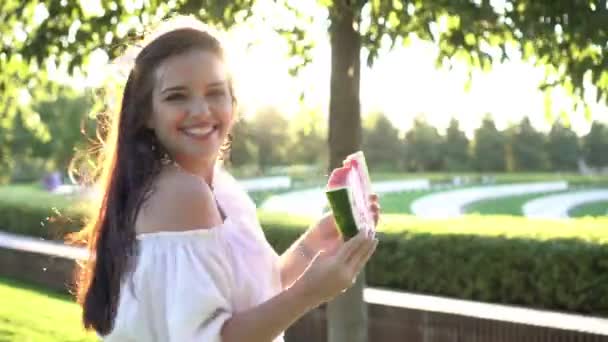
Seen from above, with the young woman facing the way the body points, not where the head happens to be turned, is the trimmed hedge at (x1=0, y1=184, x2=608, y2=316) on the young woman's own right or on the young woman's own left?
on the young woman's own left

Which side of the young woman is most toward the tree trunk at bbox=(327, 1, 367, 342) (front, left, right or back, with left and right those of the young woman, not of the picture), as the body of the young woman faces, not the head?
left

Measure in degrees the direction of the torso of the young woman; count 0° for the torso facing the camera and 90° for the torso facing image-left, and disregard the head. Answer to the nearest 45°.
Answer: approximately 270°
